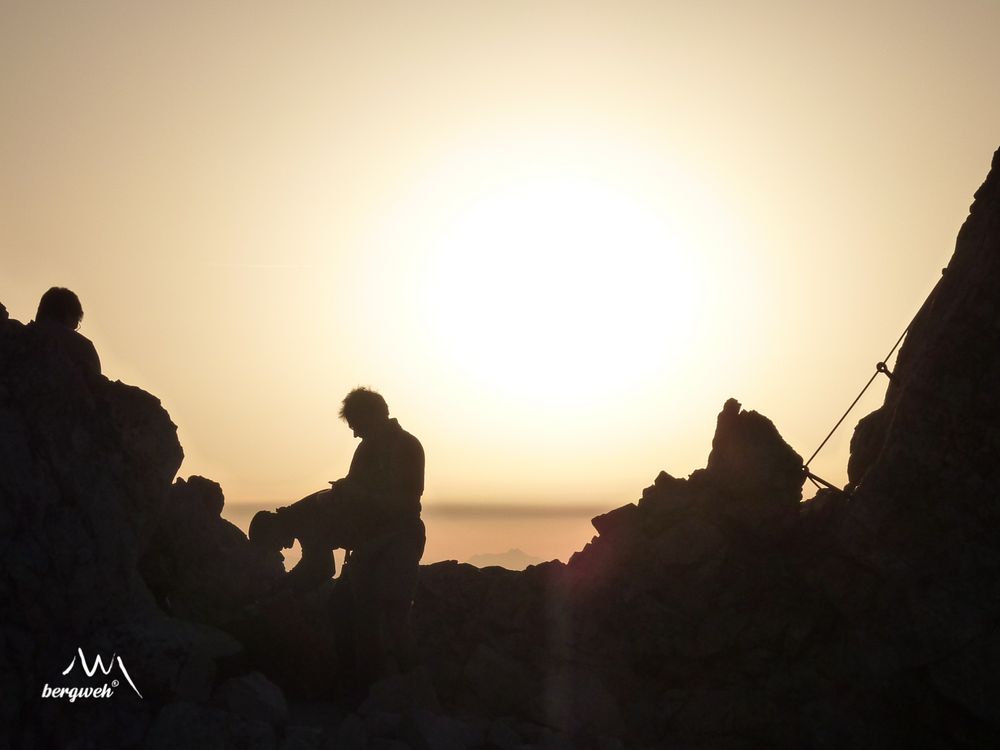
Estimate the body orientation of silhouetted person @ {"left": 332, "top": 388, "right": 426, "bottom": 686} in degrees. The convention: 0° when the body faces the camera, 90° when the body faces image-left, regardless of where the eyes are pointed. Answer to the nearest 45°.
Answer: approximately 90°

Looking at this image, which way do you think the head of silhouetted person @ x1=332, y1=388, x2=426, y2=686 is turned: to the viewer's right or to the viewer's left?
to the viewer's left

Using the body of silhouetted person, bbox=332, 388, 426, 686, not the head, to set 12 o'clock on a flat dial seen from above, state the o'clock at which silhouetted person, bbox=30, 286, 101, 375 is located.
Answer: silhouetted person, bbox=30, 286, 101, 375 is roughly at 11 o'clock from silhouetted person, bbox=332, 388, 426, 686.
